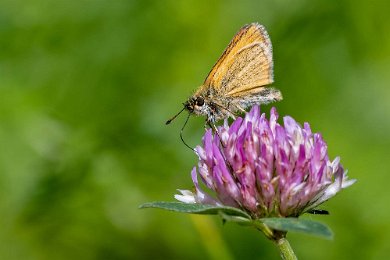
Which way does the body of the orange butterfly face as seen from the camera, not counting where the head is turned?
to the viewer's left
